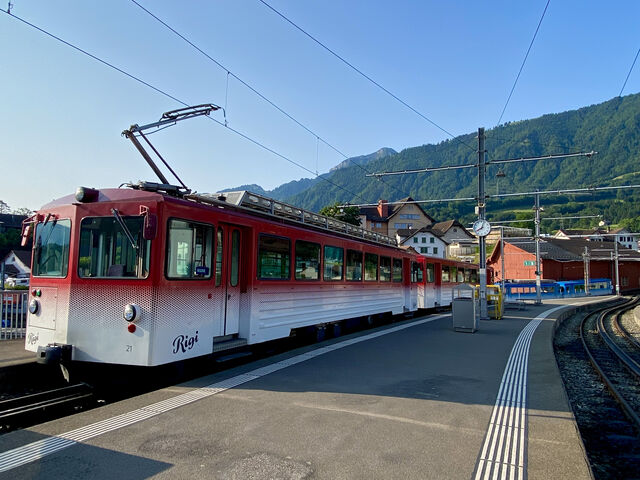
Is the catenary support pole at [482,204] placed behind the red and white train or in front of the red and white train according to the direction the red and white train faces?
behind

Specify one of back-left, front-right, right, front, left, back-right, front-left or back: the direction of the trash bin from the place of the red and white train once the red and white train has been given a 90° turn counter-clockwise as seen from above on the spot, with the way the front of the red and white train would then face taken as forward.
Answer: left

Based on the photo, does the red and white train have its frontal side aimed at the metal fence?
no

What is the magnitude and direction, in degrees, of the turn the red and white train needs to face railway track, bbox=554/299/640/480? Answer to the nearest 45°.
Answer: approximately 135° to its left

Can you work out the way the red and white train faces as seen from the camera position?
facing the viewer and to the left of the viewer

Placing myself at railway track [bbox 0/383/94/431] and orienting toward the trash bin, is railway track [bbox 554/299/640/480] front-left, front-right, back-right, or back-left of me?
front-right

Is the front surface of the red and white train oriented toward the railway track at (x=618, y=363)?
no
